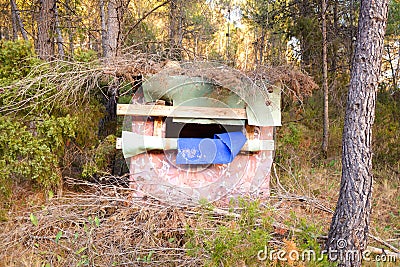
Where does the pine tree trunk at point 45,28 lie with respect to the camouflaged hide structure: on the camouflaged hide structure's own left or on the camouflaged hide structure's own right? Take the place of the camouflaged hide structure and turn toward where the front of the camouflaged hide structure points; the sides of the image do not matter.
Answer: on the camouflaged hide structure's own right

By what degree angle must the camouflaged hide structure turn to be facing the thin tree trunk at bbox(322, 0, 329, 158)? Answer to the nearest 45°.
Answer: approximately 135° to its left

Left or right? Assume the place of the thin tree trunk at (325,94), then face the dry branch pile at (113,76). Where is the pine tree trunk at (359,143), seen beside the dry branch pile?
left

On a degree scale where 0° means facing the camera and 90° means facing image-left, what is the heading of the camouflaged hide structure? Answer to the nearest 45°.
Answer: approximately 0°

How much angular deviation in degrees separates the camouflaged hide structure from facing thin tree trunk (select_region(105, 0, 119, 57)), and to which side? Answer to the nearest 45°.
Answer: approximately 135° to its right
